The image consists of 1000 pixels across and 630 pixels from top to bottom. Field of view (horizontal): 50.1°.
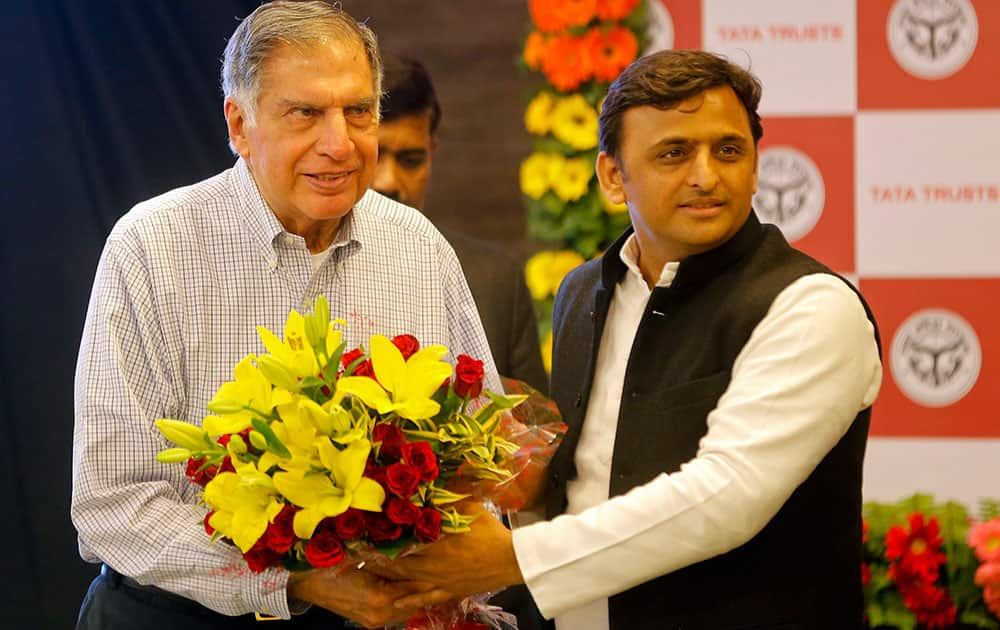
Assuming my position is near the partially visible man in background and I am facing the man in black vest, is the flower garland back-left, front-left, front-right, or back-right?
back-left

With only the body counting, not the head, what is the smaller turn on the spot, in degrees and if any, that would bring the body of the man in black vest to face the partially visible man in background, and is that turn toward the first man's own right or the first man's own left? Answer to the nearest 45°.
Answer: approximately 90° to the first man's own right

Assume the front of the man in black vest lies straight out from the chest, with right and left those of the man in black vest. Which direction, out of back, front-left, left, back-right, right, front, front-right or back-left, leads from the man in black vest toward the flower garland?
back-right

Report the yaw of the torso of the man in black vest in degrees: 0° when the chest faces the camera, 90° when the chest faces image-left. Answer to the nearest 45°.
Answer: approximately 45°

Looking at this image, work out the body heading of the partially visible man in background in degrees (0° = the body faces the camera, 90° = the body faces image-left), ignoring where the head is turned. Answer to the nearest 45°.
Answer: approximately 0°

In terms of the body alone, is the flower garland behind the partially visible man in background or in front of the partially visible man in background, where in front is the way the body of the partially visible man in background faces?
behind
